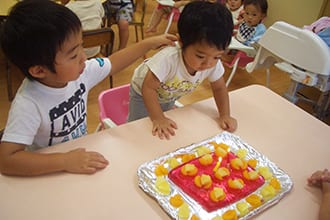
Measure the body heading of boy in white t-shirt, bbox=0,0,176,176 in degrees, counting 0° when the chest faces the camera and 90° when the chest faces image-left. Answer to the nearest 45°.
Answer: approximately 315°

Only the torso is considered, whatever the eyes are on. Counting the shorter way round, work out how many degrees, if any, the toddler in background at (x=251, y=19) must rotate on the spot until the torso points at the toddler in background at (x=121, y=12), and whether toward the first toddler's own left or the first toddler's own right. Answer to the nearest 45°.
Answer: approximately 45° to the first toddler's own right

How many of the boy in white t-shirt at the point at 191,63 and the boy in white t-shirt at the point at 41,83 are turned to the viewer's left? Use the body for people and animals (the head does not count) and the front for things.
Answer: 0

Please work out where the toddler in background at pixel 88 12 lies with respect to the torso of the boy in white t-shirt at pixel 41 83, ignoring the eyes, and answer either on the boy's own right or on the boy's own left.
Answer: on the boy's own left

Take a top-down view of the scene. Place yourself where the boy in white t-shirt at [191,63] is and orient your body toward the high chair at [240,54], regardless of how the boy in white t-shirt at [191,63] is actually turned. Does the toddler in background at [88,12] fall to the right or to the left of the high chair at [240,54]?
left

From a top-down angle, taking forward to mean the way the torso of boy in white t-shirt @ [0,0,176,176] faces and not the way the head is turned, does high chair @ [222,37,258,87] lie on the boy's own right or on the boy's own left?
on the boy's own left

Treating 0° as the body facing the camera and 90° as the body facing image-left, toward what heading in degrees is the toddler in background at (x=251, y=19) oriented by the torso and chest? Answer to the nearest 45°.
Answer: approximately 45°

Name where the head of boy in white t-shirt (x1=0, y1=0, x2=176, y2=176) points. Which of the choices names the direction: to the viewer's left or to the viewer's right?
to the viewer's right
